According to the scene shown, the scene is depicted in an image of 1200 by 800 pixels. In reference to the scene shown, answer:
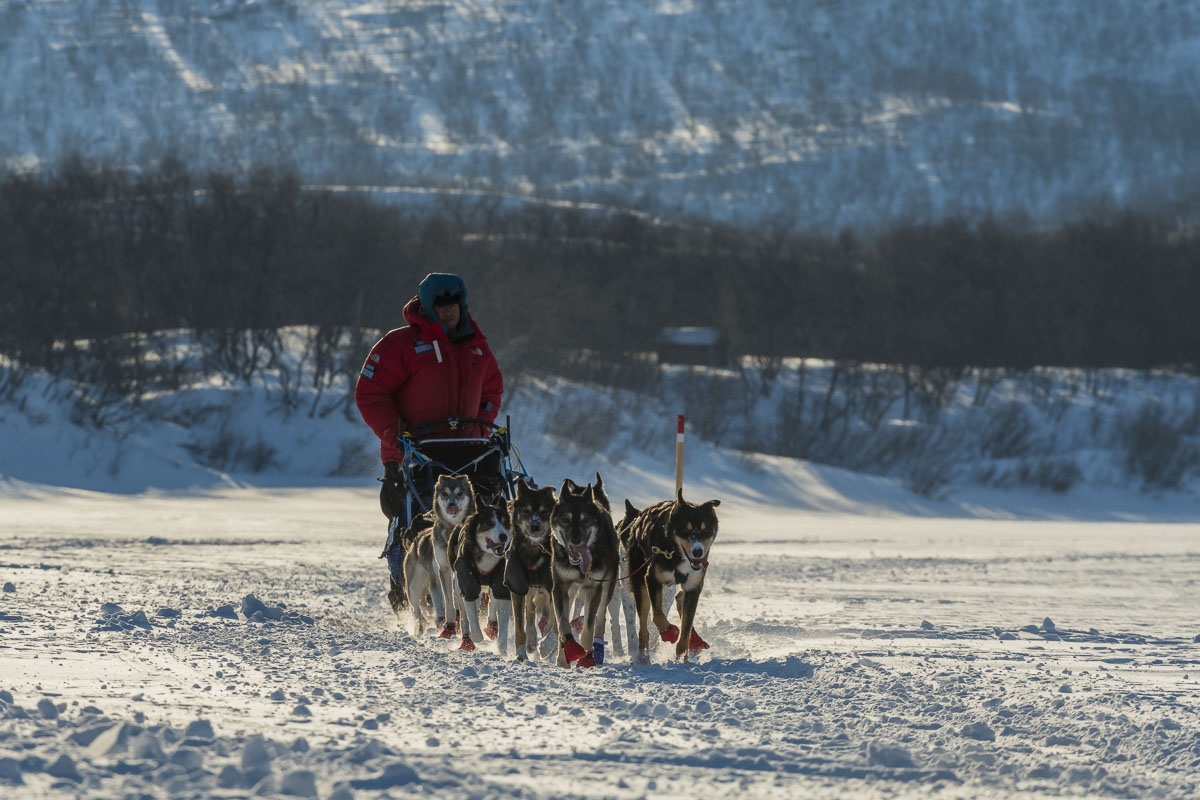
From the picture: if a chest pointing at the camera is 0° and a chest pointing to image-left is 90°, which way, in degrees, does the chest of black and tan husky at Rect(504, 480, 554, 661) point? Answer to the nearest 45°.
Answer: approximately 0°

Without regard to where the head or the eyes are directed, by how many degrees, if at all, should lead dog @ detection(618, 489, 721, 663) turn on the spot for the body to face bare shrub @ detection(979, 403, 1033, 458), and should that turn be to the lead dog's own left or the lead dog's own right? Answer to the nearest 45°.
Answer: approximately 135° to the lead dog's own left

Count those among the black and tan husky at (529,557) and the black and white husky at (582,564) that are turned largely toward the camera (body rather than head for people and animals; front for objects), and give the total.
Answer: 2

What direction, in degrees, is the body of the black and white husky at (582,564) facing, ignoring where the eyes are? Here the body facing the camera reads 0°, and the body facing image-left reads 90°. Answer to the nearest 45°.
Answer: approximately 0°

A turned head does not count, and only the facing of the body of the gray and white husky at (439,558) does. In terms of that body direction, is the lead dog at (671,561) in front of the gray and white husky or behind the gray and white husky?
in front

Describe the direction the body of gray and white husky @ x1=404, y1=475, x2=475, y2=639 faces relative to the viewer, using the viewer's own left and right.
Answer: facing the viewer and to the right of the viewer

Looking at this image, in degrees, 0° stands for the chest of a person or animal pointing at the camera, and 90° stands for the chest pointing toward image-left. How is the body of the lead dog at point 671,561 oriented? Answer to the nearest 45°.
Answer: approximately 315°
